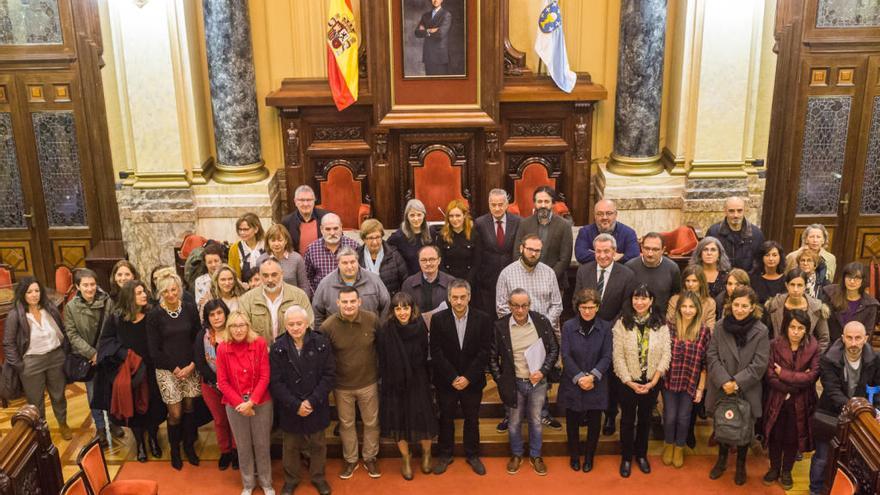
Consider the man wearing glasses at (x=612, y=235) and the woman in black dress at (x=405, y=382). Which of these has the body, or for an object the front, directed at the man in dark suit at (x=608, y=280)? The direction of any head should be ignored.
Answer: the man wearing glasses

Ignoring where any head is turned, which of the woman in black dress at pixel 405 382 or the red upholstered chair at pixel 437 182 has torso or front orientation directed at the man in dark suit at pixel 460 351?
the red upholstered chair

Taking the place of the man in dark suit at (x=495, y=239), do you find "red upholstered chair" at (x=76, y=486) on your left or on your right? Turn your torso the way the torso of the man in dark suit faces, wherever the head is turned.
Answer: on your right

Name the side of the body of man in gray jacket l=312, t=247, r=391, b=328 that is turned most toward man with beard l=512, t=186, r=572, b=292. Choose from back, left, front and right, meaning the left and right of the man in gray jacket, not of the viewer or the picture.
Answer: left
